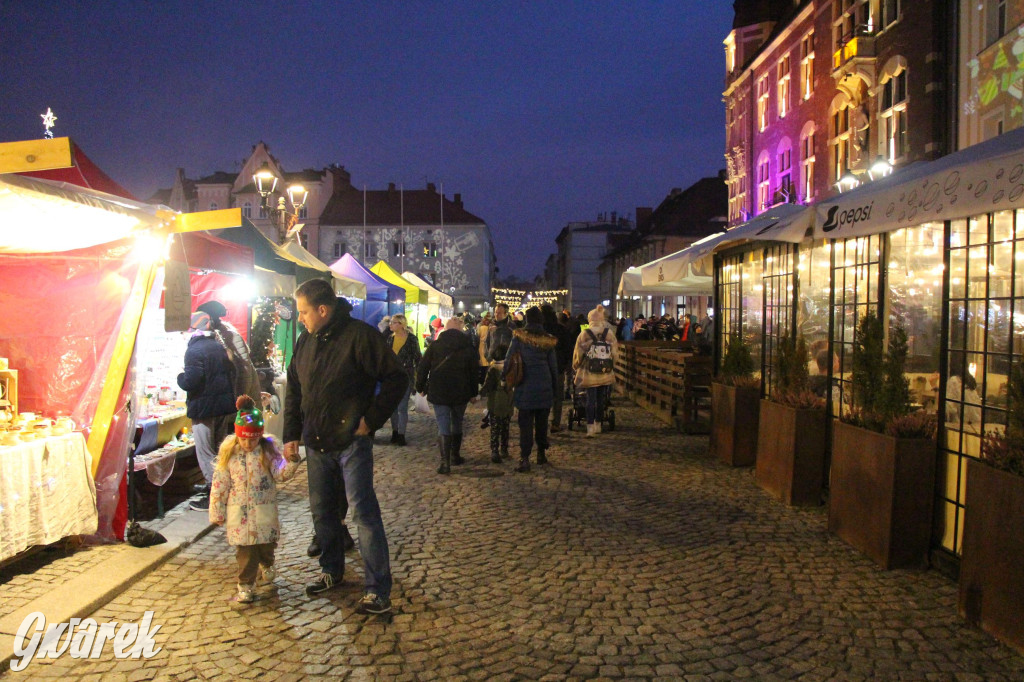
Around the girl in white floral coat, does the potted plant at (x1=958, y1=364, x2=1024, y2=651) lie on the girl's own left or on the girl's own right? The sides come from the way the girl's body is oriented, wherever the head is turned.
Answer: on the girl's own left

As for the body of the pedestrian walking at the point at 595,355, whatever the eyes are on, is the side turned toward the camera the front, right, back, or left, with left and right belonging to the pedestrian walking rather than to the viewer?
back

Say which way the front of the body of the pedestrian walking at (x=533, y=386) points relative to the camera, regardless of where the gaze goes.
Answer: away from the camera

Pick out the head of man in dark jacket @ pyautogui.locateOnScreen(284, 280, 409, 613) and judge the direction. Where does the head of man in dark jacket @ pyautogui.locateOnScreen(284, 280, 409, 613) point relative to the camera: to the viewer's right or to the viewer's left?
to the viewer's left

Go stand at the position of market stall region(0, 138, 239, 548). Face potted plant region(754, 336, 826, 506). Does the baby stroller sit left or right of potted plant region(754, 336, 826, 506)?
left

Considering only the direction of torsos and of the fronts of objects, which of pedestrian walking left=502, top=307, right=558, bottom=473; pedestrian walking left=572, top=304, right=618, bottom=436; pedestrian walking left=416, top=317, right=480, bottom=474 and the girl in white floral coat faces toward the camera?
the girl in white floral coat

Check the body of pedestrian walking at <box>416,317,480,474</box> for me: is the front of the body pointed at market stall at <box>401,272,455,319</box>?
yes

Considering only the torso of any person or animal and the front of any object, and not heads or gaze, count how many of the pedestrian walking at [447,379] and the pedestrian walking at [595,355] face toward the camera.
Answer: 0
